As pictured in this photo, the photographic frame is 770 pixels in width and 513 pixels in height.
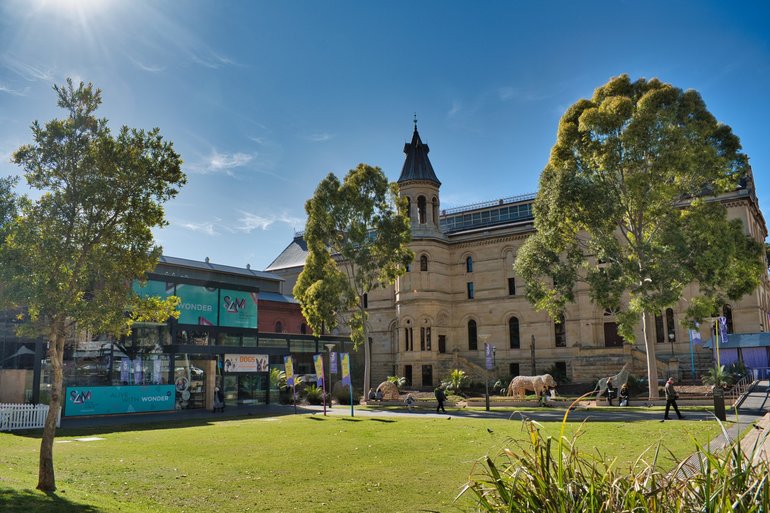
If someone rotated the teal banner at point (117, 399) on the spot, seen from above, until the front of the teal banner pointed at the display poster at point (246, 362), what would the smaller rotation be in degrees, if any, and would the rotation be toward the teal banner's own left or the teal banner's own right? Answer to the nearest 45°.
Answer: approximately 90° to the teal banner's own left

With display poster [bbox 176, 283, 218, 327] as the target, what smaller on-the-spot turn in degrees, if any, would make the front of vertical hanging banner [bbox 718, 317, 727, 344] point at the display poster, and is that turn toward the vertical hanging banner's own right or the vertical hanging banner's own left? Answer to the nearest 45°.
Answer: approximately 45° to the vertical hanging banner's own right

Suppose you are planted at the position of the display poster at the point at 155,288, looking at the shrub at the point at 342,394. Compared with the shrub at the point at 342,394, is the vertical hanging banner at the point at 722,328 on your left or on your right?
right

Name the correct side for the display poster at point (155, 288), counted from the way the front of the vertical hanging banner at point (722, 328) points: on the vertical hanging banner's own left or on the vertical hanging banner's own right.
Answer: on the vertical hanging banner's own right

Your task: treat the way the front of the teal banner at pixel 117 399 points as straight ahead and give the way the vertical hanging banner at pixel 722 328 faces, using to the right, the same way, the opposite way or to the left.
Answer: to the right

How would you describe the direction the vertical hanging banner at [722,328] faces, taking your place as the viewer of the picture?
facing the viewer

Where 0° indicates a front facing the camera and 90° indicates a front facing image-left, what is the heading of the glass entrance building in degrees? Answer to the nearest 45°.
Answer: approximately 315°

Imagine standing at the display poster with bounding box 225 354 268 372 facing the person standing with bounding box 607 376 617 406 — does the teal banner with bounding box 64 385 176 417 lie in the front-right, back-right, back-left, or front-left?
back-right

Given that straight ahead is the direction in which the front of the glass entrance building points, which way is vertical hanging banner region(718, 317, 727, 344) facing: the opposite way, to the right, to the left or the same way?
to the right

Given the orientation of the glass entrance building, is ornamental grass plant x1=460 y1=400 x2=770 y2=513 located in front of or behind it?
in front

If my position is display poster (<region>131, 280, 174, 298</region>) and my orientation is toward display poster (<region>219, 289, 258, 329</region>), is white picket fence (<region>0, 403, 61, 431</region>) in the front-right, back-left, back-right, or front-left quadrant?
back-right

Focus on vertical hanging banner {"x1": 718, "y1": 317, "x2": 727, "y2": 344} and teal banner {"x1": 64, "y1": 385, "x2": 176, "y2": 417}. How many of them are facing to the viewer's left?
0

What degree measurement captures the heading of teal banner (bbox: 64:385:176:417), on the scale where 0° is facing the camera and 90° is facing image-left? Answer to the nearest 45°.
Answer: approximately 315°
